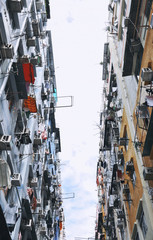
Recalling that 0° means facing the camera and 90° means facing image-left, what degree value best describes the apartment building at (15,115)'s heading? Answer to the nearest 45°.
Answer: approximately 270°

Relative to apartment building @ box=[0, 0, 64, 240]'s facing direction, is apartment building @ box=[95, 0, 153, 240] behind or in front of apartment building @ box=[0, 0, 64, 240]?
in front
